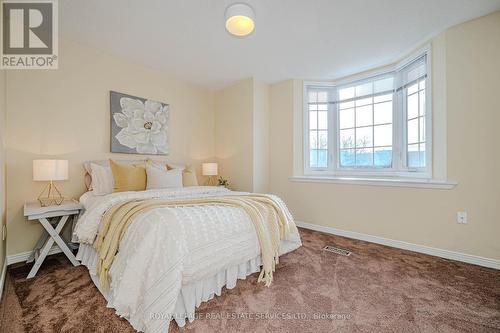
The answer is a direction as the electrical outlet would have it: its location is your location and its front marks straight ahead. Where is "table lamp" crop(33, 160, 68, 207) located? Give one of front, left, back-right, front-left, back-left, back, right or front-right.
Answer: front-right

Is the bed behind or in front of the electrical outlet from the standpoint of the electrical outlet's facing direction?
in front

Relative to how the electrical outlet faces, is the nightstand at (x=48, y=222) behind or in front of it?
in front

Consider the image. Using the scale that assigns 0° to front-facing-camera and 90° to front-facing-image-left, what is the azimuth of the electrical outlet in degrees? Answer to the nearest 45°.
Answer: approximately 0°

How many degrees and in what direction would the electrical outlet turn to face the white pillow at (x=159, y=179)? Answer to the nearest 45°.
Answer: approximately 45° to its right

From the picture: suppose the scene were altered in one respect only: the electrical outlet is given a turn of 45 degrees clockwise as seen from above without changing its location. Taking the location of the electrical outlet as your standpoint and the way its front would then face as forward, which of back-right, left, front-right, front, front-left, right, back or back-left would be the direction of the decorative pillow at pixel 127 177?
front

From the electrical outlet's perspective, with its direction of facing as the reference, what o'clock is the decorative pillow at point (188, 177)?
The decorative pillow is roughly at 2 o'clock from the electrical outlet.

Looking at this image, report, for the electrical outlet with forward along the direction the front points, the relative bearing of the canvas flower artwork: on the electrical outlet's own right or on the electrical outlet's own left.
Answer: on the electrical outlet's own right
